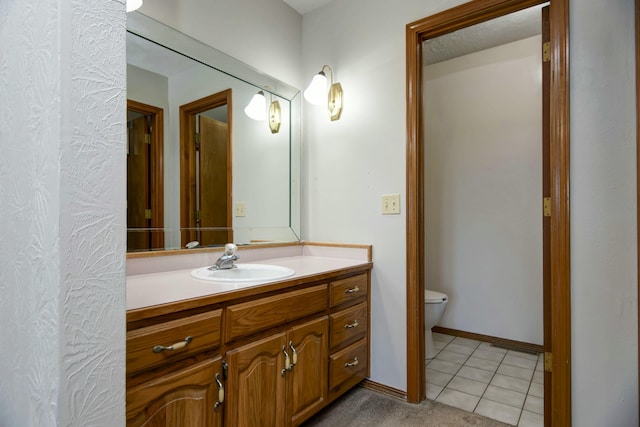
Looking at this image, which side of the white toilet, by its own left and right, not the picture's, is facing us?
right

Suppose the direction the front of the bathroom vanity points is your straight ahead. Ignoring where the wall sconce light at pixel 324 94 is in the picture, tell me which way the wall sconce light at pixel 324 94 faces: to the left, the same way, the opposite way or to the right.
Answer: to the right

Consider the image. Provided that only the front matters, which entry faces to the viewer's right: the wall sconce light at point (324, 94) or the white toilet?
the white toilet

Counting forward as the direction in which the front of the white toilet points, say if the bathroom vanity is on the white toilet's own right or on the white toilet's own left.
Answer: on the white toilet's own right

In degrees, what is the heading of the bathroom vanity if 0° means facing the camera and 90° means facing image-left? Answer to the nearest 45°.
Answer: approximately 315°

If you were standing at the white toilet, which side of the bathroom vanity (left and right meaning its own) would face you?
left

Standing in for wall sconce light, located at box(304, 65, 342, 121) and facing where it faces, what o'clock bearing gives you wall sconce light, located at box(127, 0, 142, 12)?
wall sconce light, located at box(127, 0, 142, 12) is roughly at 12 o'clock from wall sconce light, located at box(304, 65, 342, 121).
